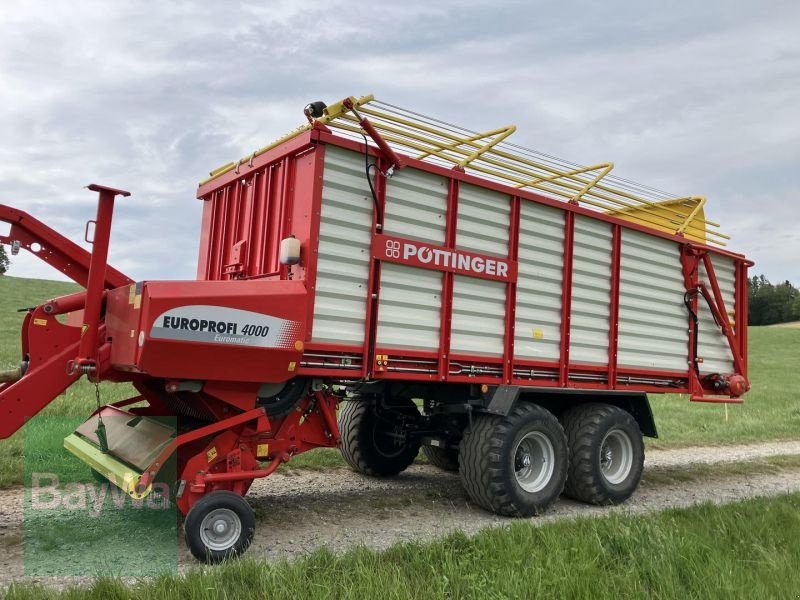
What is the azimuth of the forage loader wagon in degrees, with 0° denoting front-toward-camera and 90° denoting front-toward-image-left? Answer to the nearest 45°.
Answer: approximately 45°
